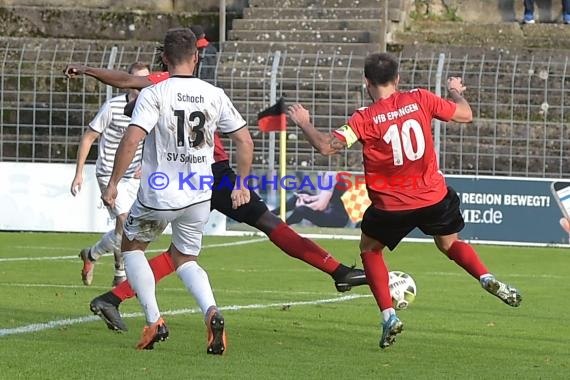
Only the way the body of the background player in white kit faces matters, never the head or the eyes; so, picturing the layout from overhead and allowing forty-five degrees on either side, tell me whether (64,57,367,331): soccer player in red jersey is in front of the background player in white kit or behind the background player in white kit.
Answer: in front

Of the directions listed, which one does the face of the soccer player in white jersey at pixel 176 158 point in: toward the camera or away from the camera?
away from the camera

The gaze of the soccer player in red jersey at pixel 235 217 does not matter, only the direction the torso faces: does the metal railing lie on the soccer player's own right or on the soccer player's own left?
on the soccer player's own left

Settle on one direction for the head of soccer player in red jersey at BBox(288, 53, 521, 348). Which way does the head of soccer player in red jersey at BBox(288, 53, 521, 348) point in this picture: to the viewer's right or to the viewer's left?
to the viewer's left

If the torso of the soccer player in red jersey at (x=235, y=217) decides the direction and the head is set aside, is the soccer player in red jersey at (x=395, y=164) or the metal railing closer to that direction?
the soccer player in red jersey

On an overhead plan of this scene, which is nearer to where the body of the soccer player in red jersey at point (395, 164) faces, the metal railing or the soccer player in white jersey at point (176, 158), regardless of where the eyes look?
the metal railing

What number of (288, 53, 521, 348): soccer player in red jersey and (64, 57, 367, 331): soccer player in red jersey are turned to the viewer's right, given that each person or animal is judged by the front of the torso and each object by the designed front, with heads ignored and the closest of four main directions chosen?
1

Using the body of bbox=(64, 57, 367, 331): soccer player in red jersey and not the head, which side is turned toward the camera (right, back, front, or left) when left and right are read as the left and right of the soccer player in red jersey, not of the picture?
right

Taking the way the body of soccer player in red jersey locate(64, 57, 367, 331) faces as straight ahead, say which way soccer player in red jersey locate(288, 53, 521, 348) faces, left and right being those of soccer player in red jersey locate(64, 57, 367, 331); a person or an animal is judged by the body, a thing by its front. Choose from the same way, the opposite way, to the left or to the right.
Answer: to the left

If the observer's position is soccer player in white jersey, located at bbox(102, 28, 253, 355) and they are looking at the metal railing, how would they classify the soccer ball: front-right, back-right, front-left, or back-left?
front-right

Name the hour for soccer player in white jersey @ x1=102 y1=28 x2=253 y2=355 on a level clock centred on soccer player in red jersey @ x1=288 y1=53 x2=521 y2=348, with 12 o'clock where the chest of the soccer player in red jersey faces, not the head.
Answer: The soccer player in white jersey is roughly at 8 o'clock from the soccer player in red jersey.

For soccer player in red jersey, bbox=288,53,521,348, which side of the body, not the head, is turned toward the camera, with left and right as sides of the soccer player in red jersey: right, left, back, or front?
back
